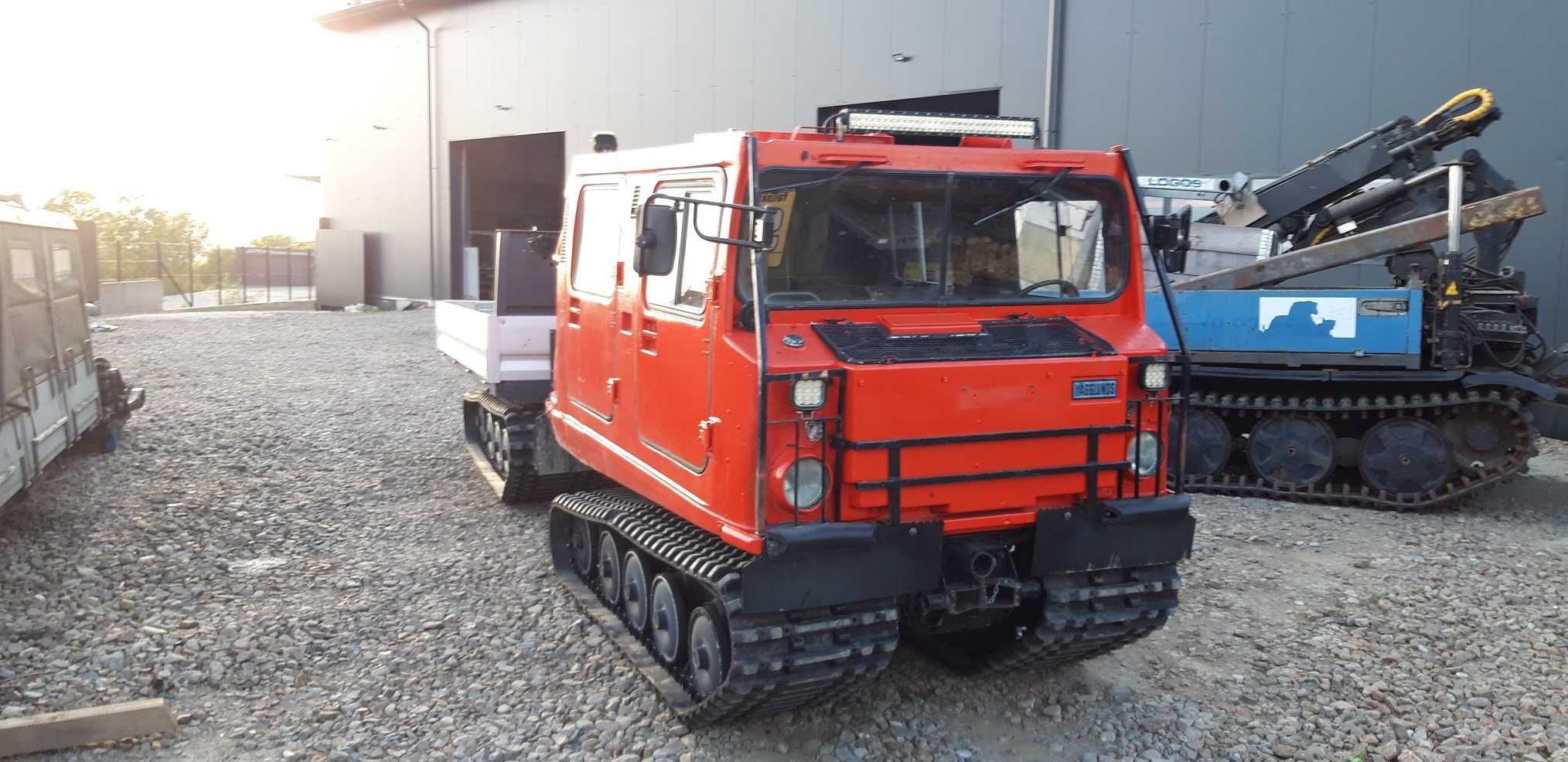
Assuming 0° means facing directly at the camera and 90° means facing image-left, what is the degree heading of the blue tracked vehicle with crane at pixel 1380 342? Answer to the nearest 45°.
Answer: approximately 270°

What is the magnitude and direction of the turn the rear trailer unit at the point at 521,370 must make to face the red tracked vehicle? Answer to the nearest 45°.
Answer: approximately 45° to its right

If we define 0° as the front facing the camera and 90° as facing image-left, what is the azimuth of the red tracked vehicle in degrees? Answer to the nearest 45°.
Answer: approximately 315°

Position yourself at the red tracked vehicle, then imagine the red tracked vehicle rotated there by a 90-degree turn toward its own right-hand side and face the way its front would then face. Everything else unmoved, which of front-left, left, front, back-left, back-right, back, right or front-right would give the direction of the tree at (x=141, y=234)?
right

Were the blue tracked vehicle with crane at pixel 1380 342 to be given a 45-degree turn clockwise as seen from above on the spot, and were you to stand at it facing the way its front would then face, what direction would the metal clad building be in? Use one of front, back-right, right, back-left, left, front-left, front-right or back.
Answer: back

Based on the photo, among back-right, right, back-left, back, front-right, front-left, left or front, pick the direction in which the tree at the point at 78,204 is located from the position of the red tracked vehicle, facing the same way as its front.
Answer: back

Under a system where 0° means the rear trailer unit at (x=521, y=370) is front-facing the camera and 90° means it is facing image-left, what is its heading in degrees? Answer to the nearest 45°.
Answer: approximately 315°

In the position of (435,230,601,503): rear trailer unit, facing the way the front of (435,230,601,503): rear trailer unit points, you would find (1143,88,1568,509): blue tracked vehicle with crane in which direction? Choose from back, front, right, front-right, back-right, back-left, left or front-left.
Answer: front-left

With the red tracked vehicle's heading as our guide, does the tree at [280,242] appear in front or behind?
behind

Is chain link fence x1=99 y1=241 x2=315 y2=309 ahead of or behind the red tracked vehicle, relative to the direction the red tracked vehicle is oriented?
behind

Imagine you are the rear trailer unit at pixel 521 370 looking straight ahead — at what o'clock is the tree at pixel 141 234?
The tree is roughly at 7 o'clock from the rear trailer unit.
